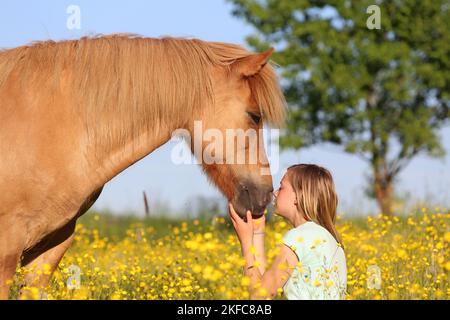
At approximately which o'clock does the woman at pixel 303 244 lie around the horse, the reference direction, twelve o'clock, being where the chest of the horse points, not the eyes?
The woman is roughly at 1 o'clock from the horse.

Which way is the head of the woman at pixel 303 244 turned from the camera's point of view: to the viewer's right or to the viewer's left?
to the viewer's left

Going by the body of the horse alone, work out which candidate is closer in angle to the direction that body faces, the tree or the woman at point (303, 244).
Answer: the woman

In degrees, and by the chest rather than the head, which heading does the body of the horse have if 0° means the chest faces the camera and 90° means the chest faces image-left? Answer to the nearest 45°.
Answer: approximately 270°

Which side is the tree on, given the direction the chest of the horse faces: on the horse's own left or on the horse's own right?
on the horse's own left
